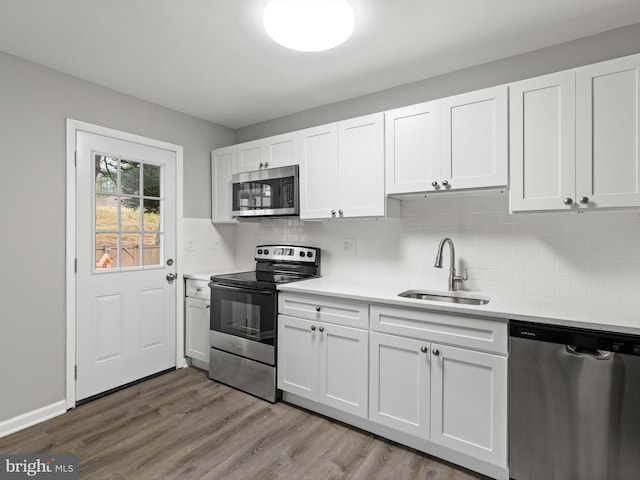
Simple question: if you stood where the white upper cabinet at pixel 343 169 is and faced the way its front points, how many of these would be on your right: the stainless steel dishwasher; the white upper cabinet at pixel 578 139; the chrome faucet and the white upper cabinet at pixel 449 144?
0

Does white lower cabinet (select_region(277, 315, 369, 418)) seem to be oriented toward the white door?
no

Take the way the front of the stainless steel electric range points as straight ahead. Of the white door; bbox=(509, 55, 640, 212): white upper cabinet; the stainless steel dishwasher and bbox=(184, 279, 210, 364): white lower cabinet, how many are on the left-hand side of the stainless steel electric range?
2

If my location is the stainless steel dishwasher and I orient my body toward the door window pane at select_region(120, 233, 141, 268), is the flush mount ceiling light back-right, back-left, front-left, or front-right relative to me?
front-left

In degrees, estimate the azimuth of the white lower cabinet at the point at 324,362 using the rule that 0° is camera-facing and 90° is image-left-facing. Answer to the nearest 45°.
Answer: approximately 45°

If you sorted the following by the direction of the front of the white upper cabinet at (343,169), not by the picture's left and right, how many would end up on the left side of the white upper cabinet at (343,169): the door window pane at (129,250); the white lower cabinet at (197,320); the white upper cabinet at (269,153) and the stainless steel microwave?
0

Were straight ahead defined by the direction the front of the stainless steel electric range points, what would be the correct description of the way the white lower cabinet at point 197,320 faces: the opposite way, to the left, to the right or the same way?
the same way

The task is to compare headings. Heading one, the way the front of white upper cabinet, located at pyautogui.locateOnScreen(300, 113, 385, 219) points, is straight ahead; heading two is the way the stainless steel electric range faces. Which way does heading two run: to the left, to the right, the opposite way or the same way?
the same way

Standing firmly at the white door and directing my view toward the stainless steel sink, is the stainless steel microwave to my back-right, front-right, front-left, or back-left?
front-left

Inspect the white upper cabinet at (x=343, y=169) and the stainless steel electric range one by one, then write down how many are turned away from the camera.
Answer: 0

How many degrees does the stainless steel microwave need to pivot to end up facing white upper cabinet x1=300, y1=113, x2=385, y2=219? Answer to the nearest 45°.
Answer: approximately 90° to its left

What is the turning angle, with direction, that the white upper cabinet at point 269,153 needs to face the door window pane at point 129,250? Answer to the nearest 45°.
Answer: approximately 45° to its right

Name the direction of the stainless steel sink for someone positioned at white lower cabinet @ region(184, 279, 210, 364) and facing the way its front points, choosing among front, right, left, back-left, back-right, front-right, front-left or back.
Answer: left

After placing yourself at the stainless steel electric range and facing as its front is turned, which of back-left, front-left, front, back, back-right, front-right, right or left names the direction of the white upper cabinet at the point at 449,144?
left

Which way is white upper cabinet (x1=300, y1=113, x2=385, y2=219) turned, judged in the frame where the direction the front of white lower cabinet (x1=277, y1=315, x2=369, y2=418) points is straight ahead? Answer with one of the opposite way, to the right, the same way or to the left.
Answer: the same way

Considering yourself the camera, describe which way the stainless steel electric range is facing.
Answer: facing the viewer and to the left of the viewer

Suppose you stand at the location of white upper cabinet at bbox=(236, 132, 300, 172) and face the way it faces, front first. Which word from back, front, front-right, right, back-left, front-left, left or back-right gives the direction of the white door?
front-right
